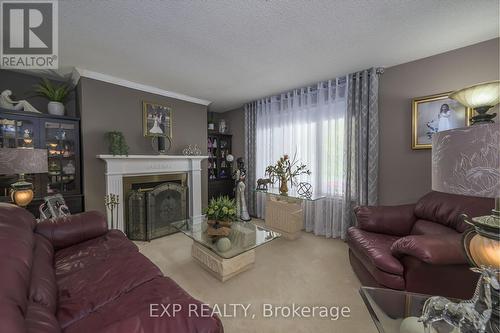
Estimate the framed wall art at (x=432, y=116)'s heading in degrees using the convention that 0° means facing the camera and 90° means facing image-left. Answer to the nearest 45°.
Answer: approximately 45°

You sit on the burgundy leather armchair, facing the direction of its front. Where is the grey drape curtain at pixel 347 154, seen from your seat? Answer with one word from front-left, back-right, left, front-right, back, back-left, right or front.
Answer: right

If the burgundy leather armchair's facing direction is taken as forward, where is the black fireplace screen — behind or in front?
in front

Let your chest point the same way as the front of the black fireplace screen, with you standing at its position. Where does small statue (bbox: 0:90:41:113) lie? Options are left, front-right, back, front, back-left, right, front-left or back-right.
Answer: back-right

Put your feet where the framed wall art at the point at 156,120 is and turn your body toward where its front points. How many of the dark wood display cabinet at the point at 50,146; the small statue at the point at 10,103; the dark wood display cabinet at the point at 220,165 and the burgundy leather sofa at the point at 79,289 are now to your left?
1

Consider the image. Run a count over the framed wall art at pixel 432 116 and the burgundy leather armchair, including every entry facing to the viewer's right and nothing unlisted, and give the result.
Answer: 0

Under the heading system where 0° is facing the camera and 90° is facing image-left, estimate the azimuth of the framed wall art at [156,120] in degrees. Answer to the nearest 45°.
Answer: approximately 315°

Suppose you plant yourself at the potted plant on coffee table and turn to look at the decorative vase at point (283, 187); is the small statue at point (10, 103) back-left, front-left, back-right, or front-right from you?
back-left

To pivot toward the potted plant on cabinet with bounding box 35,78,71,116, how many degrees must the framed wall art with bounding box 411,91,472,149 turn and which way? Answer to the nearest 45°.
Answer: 0° — it already faces it

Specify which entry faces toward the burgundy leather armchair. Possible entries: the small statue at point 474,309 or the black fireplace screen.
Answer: the black fireplace screen

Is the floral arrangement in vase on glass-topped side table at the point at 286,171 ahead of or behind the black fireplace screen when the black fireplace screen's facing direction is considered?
ahead
